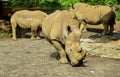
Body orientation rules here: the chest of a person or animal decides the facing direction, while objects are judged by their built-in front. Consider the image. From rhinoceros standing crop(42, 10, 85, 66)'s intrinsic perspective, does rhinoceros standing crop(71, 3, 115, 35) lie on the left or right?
on its left

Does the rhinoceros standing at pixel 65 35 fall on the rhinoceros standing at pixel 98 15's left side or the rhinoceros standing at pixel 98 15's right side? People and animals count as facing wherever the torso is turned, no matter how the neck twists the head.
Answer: on its left

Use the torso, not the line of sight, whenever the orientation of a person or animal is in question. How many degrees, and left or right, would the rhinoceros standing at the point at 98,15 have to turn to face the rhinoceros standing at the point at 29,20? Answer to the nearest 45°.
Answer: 0° — it already faces it
